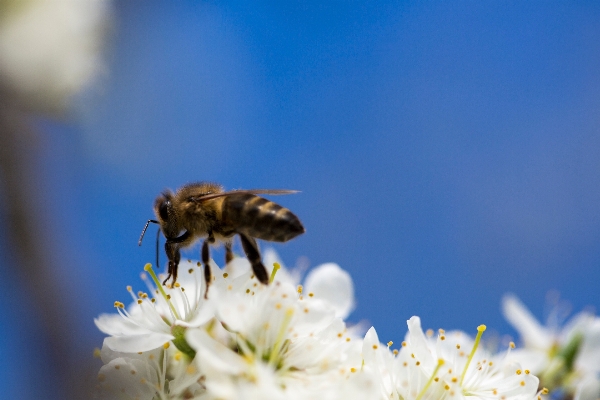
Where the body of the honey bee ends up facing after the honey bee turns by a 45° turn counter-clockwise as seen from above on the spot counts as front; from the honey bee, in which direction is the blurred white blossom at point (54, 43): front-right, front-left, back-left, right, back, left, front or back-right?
right

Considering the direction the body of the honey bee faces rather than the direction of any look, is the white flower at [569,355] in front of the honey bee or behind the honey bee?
behind

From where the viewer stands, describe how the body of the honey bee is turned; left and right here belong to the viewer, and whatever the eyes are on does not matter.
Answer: facing to the left of the viewer
